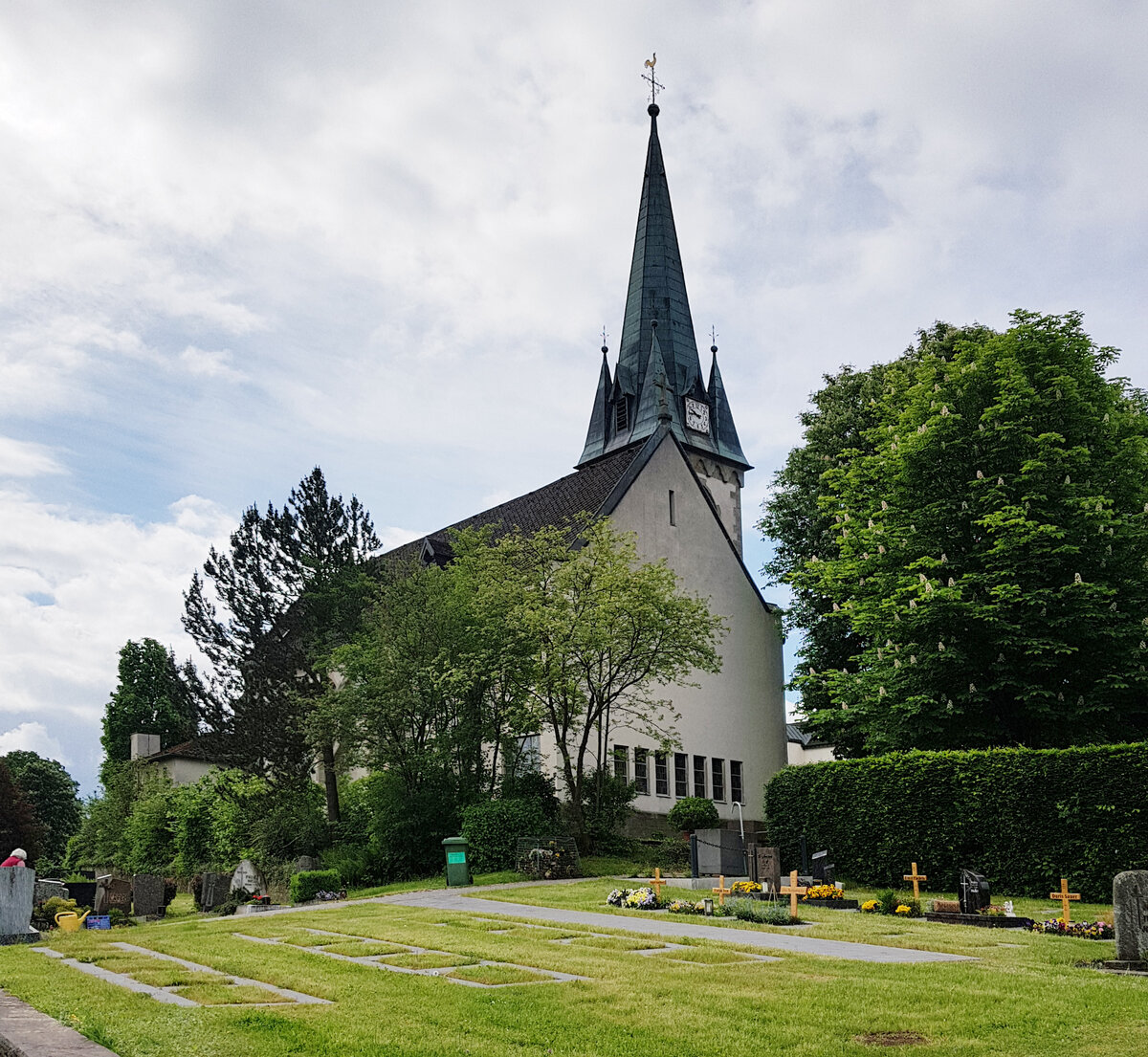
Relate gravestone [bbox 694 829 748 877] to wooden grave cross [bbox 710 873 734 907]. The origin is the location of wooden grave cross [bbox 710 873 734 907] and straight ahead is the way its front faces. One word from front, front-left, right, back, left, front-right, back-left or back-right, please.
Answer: back

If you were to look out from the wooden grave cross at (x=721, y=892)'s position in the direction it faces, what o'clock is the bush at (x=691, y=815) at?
The bush is roughly at 6 o'clock from the wooden grave cross.

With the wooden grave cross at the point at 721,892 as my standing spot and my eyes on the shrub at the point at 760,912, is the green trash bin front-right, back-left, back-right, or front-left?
back-right

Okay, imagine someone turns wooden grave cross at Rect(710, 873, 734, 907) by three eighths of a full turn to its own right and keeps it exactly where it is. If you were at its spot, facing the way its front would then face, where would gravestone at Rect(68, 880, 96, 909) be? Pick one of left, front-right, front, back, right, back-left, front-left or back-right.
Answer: front-left

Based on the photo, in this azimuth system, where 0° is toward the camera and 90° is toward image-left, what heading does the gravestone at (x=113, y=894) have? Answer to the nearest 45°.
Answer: approximately 315°

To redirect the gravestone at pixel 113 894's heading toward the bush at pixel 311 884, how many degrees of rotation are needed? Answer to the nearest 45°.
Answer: approximately 45° to its left
